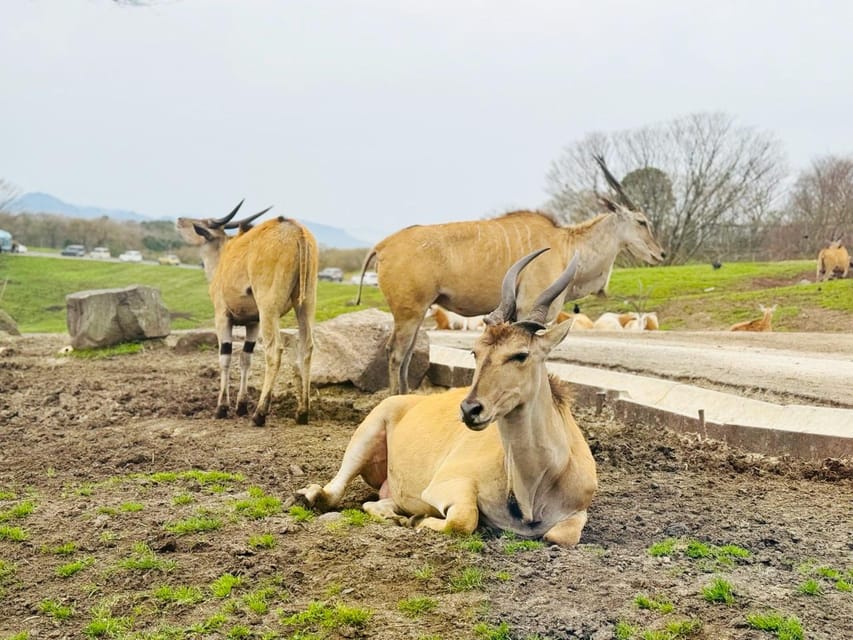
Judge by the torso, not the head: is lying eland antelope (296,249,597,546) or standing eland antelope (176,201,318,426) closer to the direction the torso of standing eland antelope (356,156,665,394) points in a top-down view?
the lying eland antelope

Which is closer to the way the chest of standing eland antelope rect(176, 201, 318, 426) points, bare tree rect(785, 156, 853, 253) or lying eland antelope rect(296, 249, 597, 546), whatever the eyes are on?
the bare tree

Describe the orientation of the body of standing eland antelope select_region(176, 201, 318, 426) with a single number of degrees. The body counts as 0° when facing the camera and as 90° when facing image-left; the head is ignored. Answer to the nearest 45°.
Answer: approximately 135°

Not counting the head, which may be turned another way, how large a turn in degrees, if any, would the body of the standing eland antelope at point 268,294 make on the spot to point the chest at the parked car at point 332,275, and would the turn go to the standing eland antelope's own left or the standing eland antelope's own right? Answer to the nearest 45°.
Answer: approximately 45° to the standing eland antelope's own right

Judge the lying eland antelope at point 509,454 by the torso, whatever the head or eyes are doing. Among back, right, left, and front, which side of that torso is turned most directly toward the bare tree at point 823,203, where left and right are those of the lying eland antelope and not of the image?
left

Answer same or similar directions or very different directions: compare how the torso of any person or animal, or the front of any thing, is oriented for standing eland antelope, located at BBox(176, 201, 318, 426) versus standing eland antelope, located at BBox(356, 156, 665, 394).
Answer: very different directions

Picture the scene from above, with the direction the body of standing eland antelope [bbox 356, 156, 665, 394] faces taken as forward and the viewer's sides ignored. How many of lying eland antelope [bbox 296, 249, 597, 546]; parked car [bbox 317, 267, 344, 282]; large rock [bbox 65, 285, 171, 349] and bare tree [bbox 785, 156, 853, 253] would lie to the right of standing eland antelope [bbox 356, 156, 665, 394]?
1

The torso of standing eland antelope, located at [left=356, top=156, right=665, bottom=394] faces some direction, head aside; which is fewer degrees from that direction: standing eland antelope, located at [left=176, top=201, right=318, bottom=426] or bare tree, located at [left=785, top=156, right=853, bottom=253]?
the bare tree

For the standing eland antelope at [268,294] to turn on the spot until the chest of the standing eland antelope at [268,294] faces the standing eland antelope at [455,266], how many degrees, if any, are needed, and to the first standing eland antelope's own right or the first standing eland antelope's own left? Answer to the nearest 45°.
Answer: approximately 135° to the first standing eland antelope's own right

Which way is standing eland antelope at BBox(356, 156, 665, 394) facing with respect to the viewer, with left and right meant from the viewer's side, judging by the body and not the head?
facing to the right of the viewer

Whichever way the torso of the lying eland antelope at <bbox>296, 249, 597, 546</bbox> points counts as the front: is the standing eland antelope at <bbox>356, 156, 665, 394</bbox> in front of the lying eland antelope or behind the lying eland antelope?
behind

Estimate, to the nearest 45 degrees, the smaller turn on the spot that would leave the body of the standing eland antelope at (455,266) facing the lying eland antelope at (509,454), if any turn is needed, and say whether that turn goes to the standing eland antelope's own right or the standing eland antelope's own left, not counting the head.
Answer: approximately 90° to the standing eland antelope's own right

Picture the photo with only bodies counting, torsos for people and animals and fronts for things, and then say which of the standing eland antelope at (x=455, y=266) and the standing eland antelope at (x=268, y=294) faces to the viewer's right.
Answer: the standing eland antelope at (x=455, y=266)
